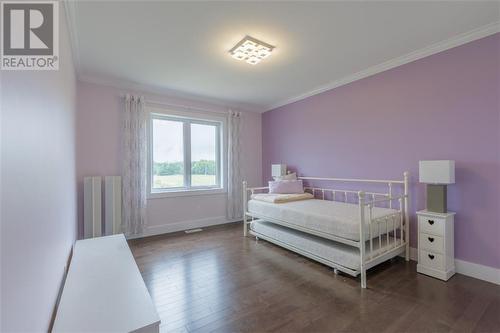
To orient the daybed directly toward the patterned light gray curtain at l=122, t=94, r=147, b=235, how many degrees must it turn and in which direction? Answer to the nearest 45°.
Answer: approximately 45° to its right

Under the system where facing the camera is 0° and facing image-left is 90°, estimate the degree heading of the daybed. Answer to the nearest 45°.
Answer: approximately 45°

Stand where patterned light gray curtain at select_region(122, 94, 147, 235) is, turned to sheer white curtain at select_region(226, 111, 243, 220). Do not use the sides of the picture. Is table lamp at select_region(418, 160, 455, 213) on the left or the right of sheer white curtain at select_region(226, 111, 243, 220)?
right

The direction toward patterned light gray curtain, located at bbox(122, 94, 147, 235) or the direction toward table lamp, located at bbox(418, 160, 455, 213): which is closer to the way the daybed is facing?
the patterned light gray curtain

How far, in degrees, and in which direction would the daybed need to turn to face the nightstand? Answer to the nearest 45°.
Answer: approximately 135° to its left
